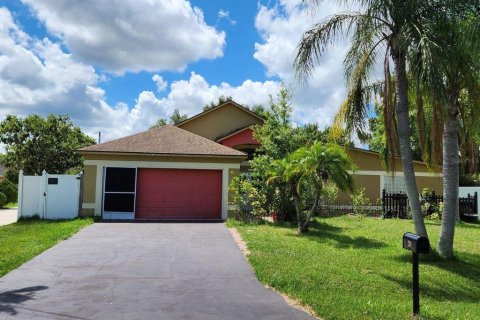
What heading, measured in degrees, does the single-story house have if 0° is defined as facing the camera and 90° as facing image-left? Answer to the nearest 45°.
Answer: approximately 0°

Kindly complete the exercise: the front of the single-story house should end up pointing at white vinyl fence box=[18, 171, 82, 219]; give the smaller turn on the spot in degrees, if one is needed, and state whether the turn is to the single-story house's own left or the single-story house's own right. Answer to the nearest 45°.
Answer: approximately 90° to the single-story house's own right

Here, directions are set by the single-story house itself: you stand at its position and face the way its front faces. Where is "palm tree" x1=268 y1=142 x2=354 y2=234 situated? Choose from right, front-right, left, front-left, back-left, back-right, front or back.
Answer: front-left

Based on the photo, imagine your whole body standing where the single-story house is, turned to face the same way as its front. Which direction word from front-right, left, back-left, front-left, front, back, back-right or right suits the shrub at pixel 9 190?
back-right

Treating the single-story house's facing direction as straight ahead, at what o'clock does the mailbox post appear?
The mailbox post is roughly at 11 o'clock from the single-story house.

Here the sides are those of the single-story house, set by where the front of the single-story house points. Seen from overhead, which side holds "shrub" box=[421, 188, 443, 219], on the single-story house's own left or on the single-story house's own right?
on the single-story house's own left

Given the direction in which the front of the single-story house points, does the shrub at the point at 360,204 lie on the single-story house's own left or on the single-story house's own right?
on the single-story house's own left

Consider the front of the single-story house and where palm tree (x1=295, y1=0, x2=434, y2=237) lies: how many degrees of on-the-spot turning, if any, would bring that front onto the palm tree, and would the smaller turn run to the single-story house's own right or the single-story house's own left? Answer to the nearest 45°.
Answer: approximately 45° to the single-story house's own left

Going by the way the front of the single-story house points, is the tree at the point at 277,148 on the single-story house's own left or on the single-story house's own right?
on the single-story house's own left

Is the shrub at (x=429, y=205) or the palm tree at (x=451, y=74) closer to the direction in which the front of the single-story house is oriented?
the palm tree

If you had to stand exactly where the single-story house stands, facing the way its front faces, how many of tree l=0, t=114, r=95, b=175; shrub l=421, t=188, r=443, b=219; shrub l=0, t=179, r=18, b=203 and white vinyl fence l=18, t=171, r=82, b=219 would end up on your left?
1
